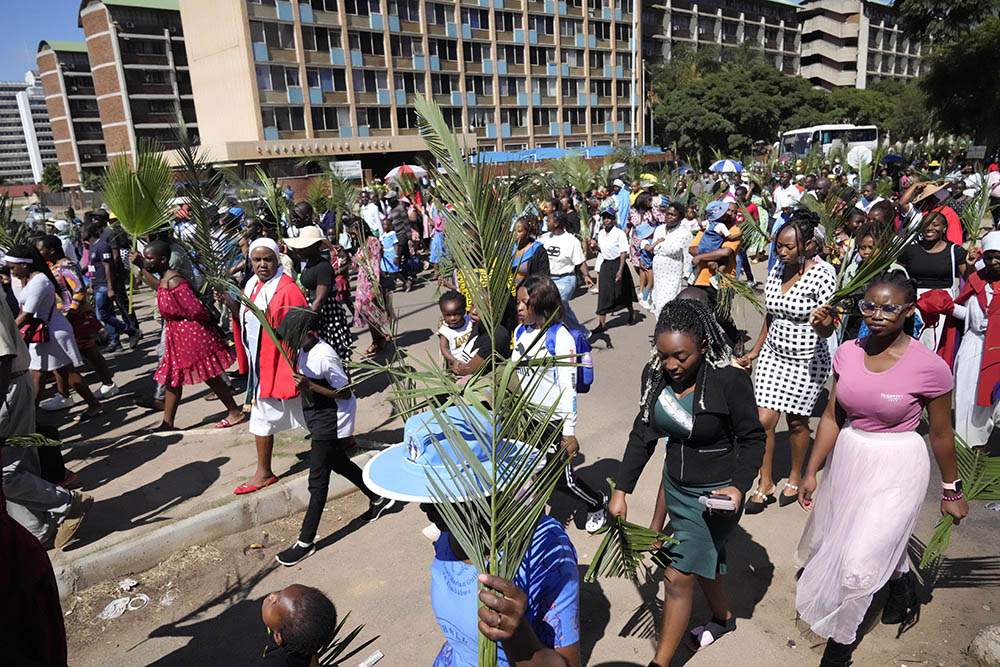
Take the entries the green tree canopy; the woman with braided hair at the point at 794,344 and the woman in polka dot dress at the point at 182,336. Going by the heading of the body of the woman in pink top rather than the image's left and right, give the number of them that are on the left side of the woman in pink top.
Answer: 0

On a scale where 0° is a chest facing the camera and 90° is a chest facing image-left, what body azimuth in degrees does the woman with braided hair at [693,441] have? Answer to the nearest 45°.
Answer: approximately 45°

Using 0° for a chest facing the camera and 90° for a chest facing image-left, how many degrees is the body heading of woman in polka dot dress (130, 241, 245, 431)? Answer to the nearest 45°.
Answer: approximately 90°

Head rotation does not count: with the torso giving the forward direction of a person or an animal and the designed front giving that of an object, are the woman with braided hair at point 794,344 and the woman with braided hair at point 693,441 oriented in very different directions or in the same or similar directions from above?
same or similar directions

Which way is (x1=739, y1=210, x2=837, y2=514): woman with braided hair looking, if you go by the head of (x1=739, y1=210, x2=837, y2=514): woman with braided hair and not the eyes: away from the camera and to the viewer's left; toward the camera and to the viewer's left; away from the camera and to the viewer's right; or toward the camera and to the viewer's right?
toward the camera and to the viewer's left

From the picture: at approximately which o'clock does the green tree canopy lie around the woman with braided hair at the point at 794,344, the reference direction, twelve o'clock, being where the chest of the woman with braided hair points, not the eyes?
The green tree canopy is roughly at 5 o'clock from the woman with braided hair.

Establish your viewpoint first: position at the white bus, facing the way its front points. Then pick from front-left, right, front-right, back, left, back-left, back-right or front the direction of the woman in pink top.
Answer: front-left

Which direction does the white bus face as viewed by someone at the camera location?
facing the viewer and to the left of the viewer

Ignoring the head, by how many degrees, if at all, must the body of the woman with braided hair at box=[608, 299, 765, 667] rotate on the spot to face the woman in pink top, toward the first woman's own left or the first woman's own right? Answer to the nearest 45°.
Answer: approximately 135° to the first woman's own left

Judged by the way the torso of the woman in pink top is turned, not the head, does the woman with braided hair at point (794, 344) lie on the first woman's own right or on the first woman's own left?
on the first woman's own right

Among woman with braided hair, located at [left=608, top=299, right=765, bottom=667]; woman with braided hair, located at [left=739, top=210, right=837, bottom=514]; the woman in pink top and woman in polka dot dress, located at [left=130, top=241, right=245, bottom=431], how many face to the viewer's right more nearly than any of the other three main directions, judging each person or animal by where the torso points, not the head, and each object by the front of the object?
0

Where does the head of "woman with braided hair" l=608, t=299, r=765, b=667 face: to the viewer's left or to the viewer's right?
to the viewer's left
